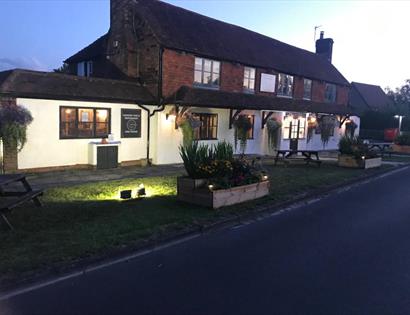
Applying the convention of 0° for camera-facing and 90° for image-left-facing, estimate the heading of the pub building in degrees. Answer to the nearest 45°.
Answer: approximately 315°

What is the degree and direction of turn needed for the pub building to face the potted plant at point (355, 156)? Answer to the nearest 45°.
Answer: approximately 45° to its left

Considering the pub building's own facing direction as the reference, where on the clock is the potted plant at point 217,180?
The potted plant is roughly at 1 o'clock from the pub building.

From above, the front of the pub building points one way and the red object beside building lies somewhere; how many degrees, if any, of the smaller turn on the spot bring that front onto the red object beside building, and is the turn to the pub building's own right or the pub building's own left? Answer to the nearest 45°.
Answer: approximately 90° to the pub building's own left

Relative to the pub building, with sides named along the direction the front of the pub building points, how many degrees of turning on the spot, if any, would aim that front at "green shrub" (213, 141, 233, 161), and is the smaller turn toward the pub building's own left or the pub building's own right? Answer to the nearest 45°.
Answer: approximately 45° to the pub building's own right

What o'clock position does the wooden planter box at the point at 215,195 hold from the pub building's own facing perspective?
The wooden planter box is roughly at 1 o'clock from the pub building.

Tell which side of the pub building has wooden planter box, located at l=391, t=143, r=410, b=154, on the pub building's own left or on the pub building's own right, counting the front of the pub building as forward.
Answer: on the pub building's own left

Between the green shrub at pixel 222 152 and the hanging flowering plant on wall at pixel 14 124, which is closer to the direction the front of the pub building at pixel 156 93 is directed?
the green shrub
